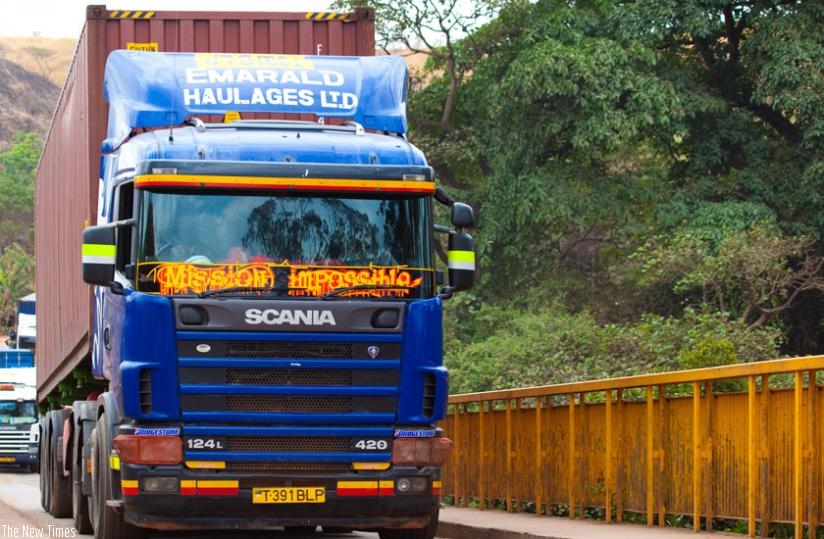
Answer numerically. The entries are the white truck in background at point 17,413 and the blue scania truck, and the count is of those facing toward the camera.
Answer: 2

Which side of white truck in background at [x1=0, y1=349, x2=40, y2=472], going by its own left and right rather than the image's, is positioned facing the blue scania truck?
front

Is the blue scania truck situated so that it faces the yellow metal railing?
no

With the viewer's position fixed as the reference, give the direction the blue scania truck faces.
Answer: facing the viewer

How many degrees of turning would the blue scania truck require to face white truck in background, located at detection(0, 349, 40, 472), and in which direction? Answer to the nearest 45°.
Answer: approximately 180°

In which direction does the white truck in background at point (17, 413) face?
toward the camera

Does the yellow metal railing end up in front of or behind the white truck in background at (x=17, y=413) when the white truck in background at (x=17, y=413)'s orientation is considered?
in front

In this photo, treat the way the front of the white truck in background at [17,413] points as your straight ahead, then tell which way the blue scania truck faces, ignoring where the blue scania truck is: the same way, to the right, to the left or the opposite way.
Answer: the same way
